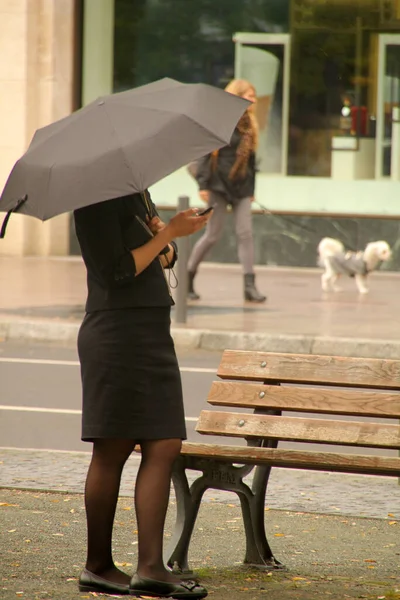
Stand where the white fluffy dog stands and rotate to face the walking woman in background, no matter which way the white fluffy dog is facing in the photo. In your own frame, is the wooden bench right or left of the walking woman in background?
left

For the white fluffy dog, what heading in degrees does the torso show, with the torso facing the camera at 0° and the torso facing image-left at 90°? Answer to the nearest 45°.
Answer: approximately 270°

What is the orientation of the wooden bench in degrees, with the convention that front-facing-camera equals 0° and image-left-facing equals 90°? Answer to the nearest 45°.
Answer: approximately 45°

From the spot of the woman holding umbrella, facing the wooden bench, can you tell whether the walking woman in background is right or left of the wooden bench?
left

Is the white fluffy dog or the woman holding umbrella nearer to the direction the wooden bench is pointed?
the woman holding umbrella

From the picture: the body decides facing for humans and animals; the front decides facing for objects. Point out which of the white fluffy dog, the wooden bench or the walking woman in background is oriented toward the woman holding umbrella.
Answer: the wooden bench

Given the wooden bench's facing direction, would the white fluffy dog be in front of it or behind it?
behind

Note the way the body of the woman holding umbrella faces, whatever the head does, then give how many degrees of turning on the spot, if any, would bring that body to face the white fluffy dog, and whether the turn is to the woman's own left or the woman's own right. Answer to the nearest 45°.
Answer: approximately 90° to the woman's own left
